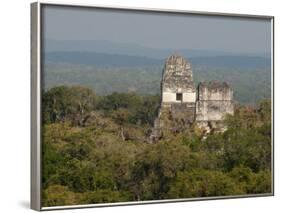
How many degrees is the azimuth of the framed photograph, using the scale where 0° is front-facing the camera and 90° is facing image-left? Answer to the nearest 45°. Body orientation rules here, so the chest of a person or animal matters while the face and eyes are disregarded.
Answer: approximately 315°
